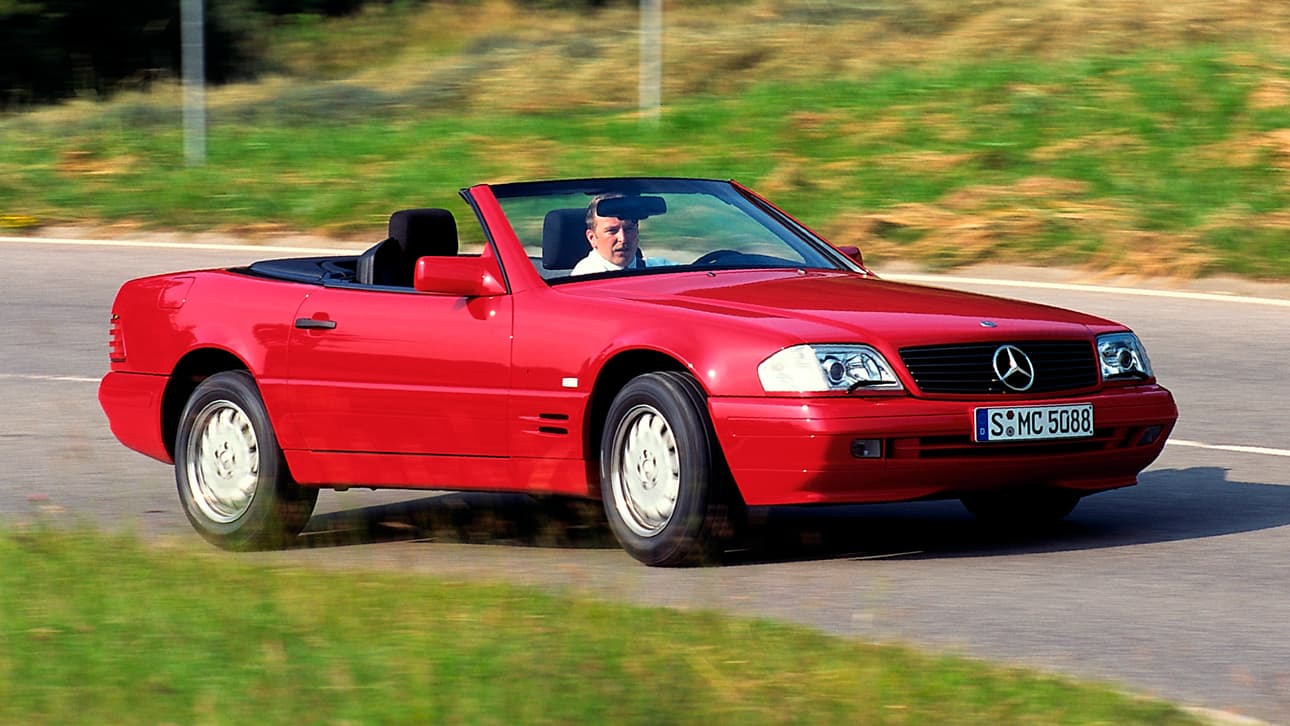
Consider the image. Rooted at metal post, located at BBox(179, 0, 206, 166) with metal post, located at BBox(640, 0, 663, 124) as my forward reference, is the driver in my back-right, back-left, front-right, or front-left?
front-right

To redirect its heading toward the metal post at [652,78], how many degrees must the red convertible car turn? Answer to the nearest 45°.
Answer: approximately 135° to its left

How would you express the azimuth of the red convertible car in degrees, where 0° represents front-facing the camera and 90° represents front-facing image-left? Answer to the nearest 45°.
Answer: approximately 315°

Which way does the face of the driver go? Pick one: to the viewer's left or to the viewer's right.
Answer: to the viewer's right

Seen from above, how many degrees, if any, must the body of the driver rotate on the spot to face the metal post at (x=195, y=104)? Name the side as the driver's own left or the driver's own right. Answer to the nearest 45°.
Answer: approximately 135° to the driver's own left

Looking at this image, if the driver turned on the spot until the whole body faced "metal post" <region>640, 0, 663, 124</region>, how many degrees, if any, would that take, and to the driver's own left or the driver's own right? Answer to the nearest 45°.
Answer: approximately 135° to the driver's own left

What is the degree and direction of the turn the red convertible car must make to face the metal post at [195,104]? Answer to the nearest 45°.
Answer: approximately 135° to its left

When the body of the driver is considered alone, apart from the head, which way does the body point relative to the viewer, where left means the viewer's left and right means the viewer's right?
facing the viewer and to the right of the viewer
